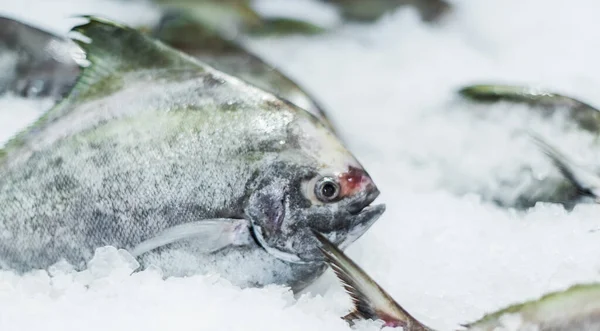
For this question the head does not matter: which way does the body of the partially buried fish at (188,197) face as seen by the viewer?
to the viewer's right

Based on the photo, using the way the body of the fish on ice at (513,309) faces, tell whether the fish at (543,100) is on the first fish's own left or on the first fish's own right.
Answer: on the first fish's own left

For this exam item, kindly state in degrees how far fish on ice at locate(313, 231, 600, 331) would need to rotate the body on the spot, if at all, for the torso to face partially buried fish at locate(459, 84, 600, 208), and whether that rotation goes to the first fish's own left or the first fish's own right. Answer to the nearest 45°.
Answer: approximately 90° to the first fish's own left

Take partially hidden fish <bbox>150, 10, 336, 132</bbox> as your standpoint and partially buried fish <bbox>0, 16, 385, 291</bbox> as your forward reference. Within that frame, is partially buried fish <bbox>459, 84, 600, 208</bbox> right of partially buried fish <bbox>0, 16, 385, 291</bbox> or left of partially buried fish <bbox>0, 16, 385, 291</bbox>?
left

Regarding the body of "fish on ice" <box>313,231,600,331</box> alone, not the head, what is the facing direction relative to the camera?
to the viewer's right

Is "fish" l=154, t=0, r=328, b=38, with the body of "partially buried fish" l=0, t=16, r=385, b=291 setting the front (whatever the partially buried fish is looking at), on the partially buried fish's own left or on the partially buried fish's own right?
on the partially buried fish's own left
